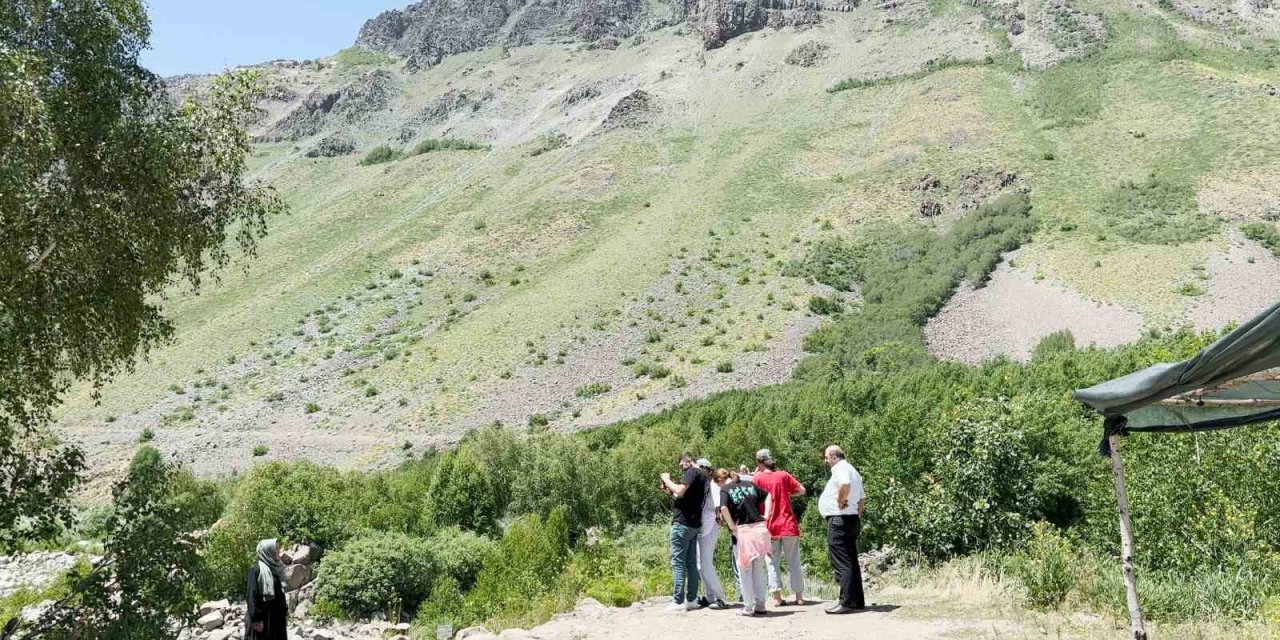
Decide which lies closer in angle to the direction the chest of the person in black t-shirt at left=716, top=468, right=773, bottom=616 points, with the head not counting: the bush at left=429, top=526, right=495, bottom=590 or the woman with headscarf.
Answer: the bush

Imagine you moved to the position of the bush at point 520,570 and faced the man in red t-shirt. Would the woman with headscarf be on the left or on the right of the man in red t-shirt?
right

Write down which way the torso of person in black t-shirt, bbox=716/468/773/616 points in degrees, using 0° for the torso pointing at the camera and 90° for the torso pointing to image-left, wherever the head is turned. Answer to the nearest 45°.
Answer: approximately 135°

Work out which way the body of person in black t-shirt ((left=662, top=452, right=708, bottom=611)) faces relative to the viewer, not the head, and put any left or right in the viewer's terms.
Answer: facing to the left of the viewer

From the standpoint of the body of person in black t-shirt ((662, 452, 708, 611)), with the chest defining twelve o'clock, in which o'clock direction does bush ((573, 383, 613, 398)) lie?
The bush is roughly at 3 o'clock from the person in black t-shirt.

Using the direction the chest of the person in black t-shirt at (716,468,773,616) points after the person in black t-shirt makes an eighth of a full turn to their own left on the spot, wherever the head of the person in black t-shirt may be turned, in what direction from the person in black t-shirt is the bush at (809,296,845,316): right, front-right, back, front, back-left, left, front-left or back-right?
right

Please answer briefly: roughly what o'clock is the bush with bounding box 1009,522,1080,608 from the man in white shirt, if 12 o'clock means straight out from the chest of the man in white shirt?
The bush is roughly at 6 o'clock from the man in white shirt.

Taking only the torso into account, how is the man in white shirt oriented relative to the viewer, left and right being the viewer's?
facing to the left of the viewer

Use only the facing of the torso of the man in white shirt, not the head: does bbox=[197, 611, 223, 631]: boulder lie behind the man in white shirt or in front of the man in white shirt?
in front
